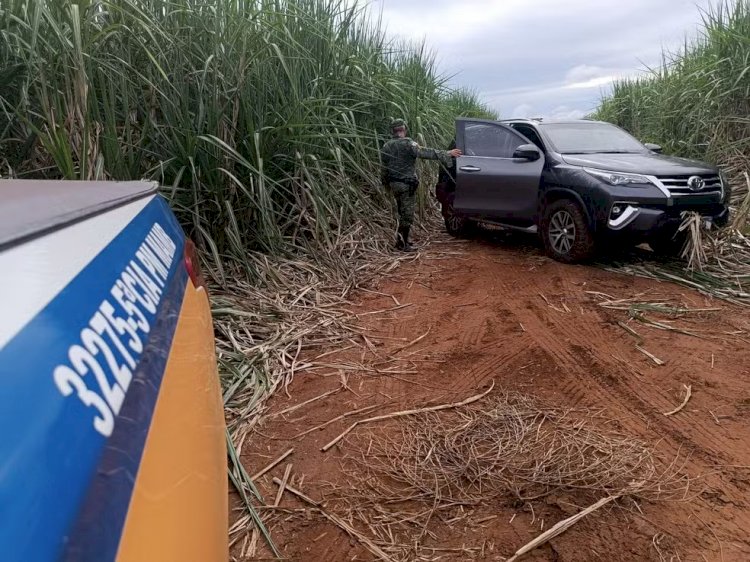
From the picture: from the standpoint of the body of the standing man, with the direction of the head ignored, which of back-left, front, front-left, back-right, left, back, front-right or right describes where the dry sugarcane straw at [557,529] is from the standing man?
back-right

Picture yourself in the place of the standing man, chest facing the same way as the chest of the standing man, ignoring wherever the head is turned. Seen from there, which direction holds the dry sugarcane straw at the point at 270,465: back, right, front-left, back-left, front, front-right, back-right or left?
back-right

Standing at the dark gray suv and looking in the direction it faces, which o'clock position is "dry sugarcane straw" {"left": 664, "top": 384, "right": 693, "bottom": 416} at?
The dry sugarcane straw is roughly at 1 o'clock from the dark gray suv.

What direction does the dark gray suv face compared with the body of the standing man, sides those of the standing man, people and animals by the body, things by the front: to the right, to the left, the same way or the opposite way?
to the right

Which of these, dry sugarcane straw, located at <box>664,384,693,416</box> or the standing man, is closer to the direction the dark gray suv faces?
the dry sugarcane straw

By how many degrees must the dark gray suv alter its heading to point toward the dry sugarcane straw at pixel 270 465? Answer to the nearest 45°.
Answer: approximately 45° to its right

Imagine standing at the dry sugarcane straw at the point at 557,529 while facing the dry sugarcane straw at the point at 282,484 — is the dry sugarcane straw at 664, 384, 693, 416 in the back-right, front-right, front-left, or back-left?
back-right

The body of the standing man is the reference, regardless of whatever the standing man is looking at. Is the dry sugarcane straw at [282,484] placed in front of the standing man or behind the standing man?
behind

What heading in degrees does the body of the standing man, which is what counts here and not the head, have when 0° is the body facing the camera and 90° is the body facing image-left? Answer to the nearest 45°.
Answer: approximately 225°

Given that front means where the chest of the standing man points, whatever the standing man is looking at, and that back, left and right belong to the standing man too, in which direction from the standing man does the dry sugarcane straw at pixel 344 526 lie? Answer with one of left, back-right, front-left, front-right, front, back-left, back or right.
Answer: back-right
